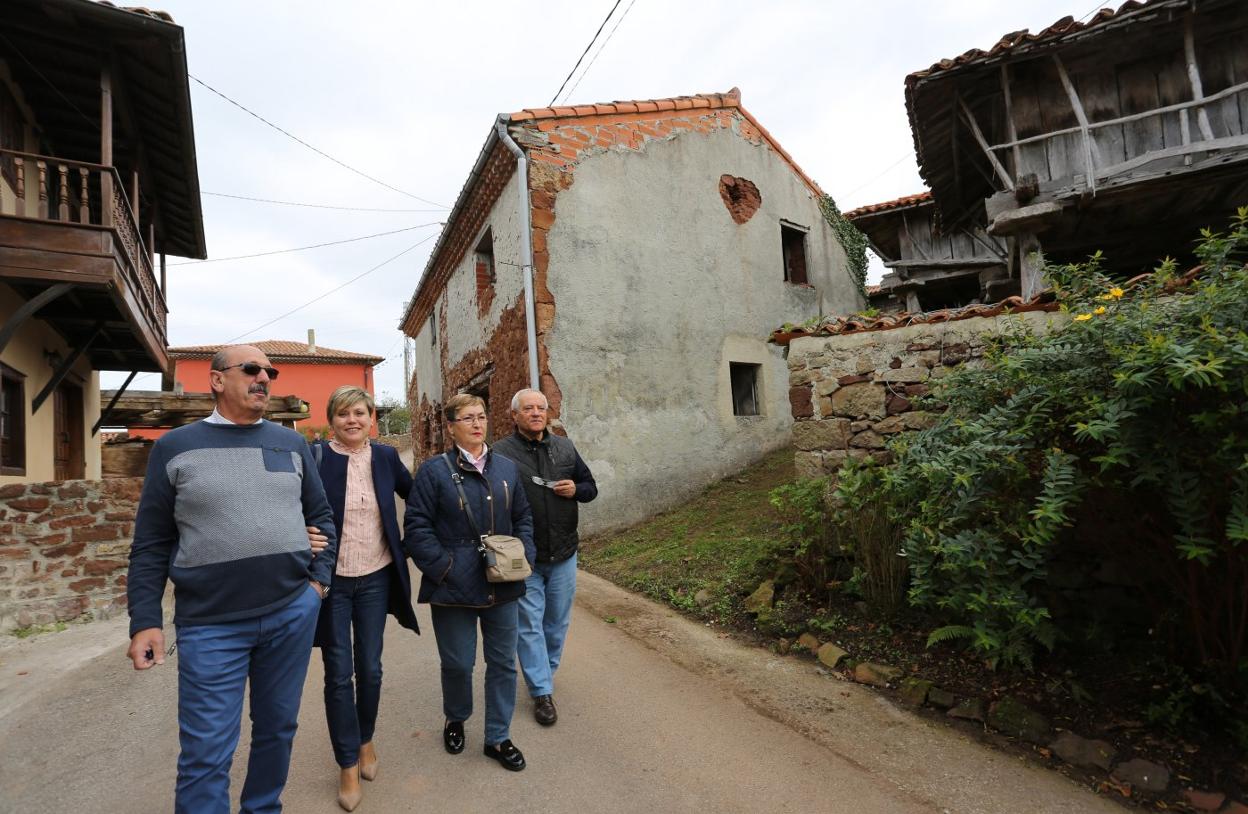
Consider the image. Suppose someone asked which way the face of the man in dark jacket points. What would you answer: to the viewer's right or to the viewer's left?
to the viewer's right

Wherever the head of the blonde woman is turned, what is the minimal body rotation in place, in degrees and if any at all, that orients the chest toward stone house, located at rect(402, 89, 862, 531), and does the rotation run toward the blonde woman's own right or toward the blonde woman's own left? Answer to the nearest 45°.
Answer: approximately 135° to the blonde woman's own left

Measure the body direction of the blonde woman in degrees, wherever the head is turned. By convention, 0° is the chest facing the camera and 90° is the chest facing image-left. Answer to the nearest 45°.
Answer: approximately 0°

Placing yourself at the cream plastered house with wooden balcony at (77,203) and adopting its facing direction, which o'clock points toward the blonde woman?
The blonde woman is roughly at 1 o'clock from the cream plastered house with wooden balcony.

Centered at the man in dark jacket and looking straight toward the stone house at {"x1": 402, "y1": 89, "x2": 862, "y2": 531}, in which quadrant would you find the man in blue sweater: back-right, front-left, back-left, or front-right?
back-left

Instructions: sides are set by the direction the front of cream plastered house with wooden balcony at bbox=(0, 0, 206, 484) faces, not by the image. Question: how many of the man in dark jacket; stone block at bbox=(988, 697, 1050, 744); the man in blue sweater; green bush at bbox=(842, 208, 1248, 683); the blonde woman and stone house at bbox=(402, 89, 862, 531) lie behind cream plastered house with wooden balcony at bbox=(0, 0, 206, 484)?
0

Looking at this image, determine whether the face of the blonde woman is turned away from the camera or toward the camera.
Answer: toward the camera

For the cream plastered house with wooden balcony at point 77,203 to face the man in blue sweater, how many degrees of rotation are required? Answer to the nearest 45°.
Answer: approximately 45° to its right

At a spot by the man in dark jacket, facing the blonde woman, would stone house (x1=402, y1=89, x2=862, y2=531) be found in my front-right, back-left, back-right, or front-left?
back-right

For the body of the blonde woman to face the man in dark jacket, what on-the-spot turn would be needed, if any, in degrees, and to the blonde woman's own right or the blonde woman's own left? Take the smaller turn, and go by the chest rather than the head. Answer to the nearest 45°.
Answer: approximately 90° to the blonde woman's own left

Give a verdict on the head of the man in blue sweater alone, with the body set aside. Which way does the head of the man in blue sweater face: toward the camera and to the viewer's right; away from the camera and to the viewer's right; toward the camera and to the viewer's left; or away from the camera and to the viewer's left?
toward the camera and to the viewer's right

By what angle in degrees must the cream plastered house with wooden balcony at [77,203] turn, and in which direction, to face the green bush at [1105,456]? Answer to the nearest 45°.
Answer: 0° — it already faces it
